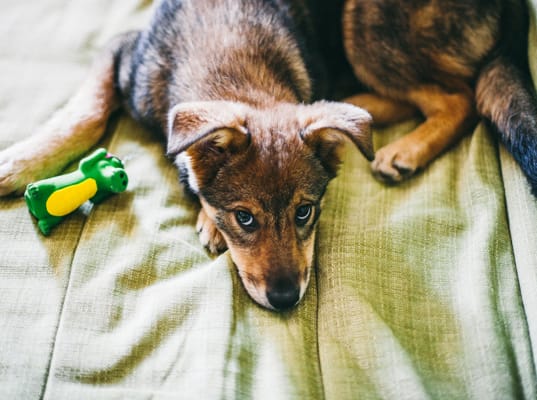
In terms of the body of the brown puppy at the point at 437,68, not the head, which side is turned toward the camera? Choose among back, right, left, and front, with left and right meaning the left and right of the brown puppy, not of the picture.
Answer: left

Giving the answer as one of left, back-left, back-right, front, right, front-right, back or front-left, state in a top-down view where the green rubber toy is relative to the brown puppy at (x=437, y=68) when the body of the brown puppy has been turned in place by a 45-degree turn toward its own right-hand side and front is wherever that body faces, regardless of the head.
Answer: left
